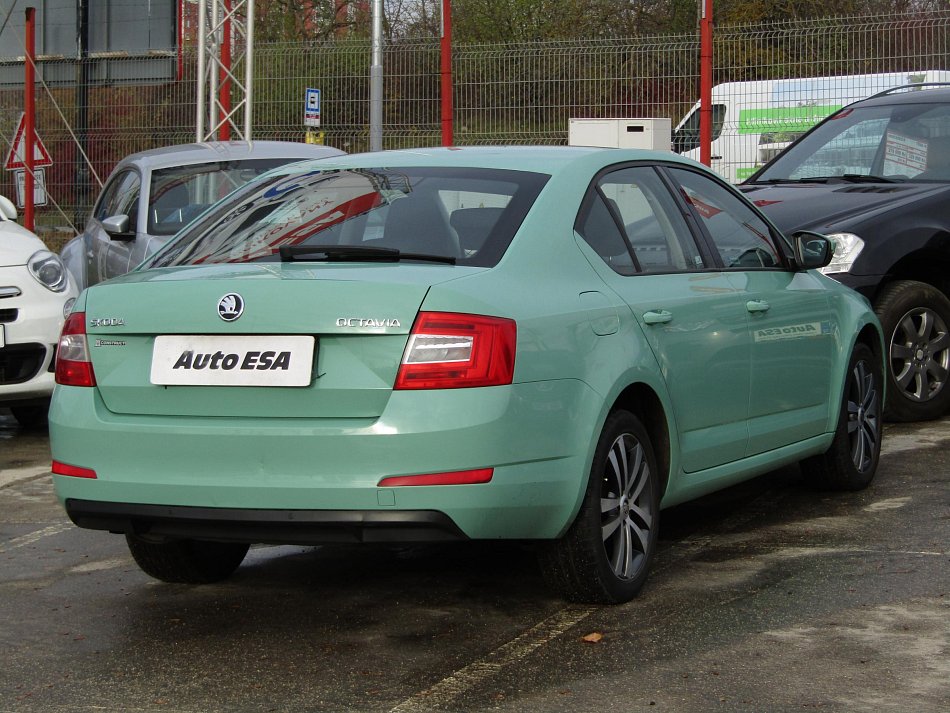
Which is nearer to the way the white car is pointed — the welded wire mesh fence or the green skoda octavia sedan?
the green skoda octavia sedan

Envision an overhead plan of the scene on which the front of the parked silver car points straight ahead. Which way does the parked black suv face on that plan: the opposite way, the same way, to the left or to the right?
to the right

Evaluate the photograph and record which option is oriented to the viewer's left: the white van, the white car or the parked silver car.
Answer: the white van

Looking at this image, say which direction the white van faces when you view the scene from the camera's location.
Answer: facing to the left of the viewer

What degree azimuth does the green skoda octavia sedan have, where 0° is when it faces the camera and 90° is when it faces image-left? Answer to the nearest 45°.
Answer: approximately 225°

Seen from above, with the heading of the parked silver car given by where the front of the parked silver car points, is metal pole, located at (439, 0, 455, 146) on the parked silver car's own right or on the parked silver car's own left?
on the parked silver car's own left
